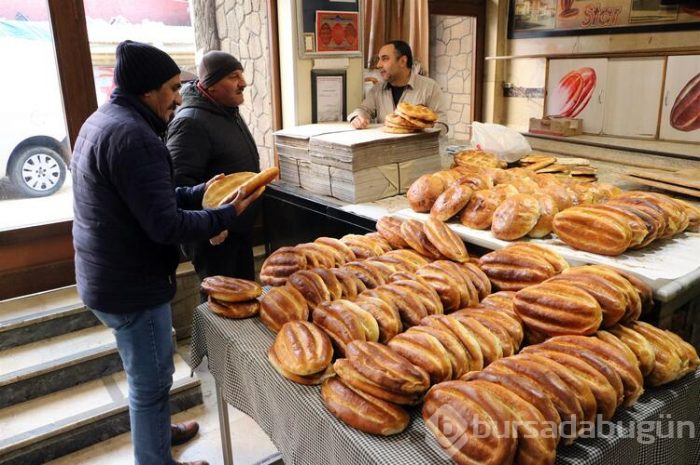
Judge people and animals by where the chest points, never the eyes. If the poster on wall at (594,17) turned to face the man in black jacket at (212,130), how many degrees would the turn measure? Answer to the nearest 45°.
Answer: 0° — it already faces them

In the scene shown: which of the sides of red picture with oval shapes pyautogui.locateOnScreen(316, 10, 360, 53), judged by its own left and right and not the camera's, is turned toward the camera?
front

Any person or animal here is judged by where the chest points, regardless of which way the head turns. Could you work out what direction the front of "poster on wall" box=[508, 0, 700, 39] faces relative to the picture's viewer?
facing the viewer

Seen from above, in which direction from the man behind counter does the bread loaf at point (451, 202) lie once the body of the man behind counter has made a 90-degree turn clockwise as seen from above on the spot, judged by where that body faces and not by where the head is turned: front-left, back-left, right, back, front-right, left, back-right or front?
back-left

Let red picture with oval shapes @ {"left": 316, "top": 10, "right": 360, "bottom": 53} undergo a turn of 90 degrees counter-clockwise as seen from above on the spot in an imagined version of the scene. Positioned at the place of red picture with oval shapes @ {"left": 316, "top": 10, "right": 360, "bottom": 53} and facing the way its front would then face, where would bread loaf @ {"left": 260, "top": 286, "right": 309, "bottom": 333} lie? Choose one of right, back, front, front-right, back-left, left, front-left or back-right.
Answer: right

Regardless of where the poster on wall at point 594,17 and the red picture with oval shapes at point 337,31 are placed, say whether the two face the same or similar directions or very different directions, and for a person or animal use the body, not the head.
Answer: same or similar directions

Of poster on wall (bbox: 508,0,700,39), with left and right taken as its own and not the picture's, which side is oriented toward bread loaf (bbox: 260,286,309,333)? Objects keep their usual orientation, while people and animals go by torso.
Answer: front

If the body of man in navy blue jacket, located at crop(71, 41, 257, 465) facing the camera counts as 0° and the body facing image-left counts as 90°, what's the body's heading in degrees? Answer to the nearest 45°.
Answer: approximately 270°

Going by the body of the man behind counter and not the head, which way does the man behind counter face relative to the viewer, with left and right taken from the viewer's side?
facing the viewer and to the left of the viewer
